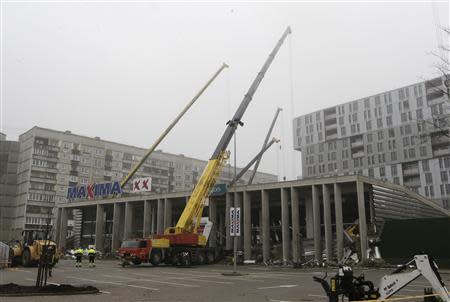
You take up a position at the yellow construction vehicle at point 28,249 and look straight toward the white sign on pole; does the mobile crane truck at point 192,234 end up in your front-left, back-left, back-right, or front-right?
front-left

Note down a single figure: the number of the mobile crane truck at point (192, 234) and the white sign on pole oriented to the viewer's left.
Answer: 1

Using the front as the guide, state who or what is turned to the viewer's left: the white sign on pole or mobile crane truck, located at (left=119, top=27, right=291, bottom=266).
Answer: the mobile crane truck

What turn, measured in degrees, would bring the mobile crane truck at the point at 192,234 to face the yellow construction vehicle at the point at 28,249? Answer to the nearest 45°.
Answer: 0° — it already faces it

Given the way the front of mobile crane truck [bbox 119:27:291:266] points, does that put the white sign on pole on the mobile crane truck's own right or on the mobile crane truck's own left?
on the mobile crane truck's own left

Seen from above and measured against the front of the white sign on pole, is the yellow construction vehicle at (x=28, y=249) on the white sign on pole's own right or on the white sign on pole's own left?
on the white sign on pole's own right

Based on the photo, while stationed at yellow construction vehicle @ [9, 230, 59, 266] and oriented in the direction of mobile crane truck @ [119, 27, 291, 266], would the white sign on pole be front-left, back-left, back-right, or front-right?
front-right

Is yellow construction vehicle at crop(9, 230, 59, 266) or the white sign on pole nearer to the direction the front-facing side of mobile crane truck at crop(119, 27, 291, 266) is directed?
the yellow construction vehicle

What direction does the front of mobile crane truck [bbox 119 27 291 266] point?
to the viewer's left

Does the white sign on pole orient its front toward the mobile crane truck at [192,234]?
no

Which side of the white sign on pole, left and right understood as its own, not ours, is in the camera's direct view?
front

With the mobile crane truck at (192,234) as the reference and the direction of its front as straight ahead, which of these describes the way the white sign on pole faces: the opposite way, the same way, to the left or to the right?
to the left

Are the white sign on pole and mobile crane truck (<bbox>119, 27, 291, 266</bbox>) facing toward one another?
no

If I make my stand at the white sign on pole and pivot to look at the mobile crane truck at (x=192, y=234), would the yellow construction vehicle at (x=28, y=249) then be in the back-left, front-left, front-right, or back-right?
front-left
